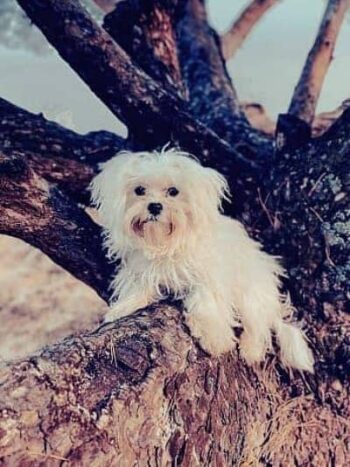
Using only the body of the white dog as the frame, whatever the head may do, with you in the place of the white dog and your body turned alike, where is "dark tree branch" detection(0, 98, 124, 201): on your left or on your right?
on your right

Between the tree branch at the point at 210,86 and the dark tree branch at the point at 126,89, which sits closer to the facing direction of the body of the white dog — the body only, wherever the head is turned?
the dark tree branch

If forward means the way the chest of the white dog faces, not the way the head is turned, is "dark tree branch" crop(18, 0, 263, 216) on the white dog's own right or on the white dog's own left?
on the white dog's own right

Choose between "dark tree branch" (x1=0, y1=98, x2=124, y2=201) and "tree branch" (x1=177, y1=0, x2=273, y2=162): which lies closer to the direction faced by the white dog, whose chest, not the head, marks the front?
the dark tree branch

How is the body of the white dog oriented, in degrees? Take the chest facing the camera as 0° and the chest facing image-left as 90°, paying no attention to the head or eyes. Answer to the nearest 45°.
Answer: approximately 45°

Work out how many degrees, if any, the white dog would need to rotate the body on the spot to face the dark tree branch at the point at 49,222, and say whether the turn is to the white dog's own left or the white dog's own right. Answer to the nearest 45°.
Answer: approximately 45° to the white dog's own right
